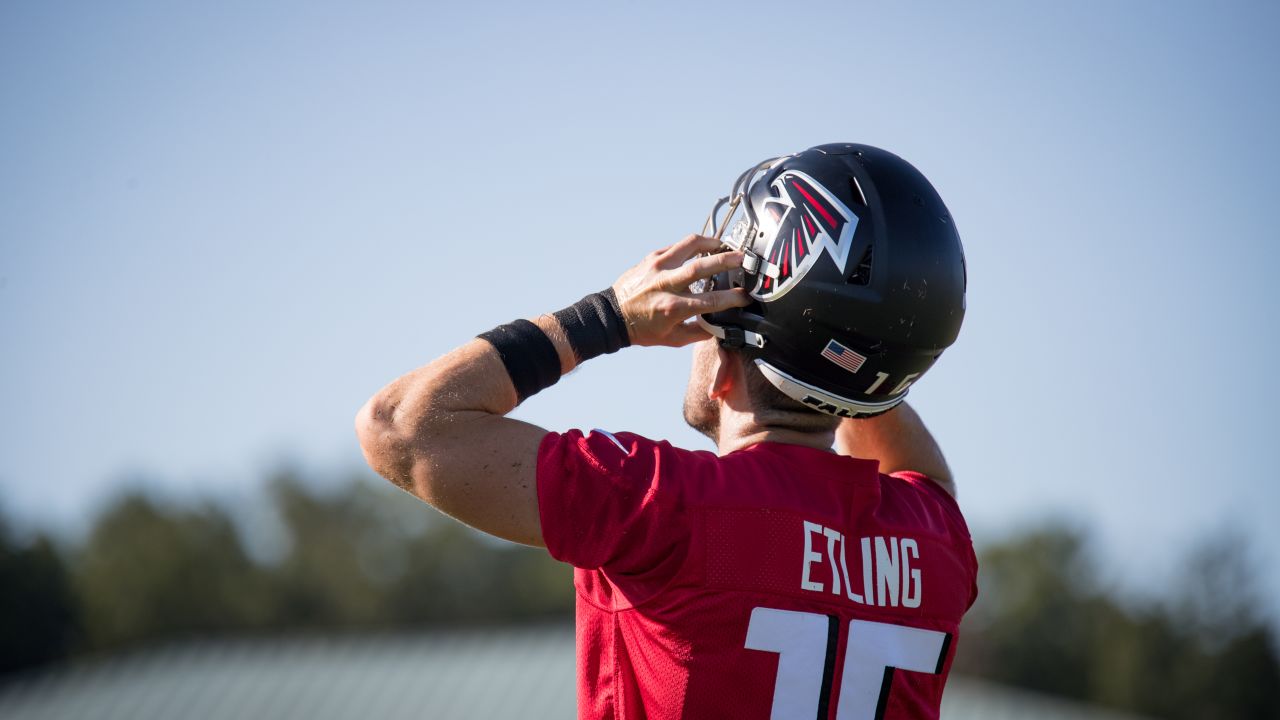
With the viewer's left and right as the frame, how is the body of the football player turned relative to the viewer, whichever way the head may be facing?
facing away from the viewer and to the left of the viewer

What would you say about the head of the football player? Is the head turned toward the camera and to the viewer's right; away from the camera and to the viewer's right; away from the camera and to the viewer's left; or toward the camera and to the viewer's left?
away from the camera and to the viewer's left
